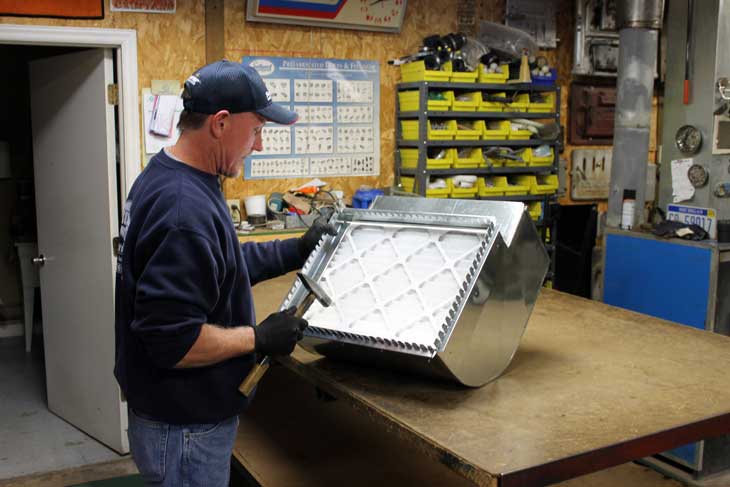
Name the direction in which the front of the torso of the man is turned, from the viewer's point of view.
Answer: to the viewer's right

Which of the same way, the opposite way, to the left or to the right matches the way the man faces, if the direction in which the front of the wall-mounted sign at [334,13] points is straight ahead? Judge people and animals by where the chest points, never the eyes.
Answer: to the left

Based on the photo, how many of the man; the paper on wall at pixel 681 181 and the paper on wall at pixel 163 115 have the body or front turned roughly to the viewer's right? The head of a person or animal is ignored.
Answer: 1

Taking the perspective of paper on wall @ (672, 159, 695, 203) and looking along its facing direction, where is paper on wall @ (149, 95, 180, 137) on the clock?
paper on wall @ (149, 95, 180, 137) is roughly at 2 o'clock from paper on wall @ (672, 159, 695, 203).

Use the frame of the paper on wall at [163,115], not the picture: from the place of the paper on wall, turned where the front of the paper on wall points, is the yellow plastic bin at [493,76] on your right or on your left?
on your left

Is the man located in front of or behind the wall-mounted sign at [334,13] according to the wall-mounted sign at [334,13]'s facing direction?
in front

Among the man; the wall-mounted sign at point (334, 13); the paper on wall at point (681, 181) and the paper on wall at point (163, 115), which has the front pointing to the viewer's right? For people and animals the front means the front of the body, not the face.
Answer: the man

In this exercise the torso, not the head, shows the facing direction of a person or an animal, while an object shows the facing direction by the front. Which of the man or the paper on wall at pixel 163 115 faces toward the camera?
the paper on wall

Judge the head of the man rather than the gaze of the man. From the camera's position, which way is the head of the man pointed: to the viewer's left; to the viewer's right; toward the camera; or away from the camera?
to the viewer's right

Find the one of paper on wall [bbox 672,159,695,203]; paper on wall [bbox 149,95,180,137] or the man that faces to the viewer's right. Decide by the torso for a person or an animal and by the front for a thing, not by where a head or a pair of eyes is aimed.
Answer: the man

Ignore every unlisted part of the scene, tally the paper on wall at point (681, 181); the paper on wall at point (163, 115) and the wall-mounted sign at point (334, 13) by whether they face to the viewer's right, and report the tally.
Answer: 0

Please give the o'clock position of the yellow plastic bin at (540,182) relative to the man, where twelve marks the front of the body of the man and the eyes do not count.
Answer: The yellow plastic bin is roughly at 10 o'clock from the man.

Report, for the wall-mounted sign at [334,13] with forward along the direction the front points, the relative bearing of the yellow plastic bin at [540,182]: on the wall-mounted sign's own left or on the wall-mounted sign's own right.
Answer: on the wall-mounted sign's own left

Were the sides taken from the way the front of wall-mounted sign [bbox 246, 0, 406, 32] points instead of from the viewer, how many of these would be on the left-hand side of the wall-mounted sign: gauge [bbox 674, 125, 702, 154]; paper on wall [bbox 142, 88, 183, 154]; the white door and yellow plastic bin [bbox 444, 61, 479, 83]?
2

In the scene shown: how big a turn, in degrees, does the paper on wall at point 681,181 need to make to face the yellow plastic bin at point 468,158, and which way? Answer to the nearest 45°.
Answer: approximately 90° to its right

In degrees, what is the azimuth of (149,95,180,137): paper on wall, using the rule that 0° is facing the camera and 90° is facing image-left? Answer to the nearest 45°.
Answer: approximately 0°

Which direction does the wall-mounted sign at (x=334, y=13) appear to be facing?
toward the camera

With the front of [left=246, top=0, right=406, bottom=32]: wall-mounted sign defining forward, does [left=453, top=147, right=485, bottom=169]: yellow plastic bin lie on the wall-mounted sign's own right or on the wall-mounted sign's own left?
on the wall-mounted sign's own left
